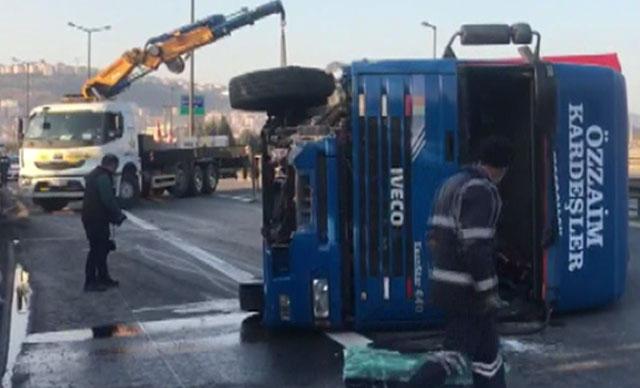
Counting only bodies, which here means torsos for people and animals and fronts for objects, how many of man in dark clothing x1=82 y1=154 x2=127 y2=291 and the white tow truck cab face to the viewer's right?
1

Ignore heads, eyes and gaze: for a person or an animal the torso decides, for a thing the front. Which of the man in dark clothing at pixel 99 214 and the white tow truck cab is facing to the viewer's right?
the man in dark clothing

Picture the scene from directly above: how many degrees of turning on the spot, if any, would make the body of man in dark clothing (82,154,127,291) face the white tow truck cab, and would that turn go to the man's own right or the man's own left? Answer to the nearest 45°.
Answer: approximately 90° to the man's own left

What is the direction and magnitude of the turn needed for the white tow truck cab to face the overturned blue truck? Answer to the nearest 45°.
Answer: approximately 45° to its left

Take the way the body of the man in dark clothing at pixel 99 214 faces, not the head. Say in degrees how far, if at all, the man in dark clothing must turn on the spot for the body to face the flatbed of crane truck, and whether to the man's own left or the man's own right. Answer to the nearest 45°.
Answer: approximately 90° to the man's own left

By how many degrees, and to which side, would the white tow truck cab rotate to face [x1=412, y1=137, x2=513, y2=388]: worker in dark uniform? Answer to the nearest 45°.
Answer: approximately 45° to its left

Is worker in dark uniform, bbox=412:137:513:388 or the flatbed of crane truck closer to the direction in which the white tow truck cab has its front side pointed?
the worker in dark uniform

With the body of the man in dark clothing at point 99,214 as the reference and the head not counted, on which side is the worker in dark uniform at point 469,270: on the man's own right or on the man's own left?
on the man's own right

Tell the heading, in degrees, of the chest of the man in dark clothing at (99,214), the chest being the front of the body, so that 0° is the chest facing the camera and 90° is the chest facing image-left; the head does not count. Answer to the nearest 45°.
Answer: approximately 270°

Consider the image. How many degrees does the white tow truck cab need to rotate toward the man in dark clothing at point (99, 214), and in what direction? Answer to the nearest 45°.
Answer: approximately 45° to its left

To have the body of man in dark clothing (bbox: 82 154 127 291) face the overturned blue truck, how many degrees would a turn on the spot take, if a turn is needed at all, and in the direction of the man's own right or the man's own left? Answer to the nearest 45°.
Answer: approximately 45° to the man's own right

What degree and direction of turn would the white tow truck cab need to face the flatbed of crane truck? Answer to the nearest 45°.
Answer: approximately 180°
